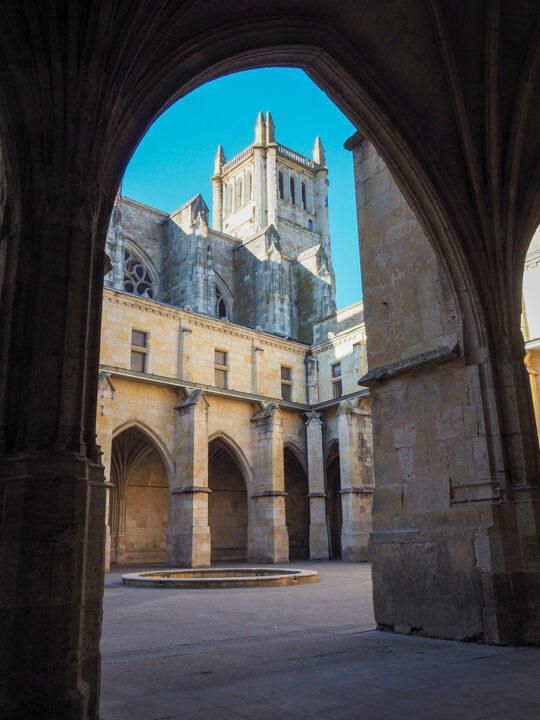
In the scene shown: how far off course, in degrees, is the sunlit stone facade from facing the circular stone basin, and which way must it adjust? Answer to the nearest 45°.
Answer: approximately 45° to its right

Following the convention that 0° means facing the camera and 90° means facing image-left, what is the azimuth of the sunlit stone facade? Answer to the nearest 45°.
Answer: approximately 315°

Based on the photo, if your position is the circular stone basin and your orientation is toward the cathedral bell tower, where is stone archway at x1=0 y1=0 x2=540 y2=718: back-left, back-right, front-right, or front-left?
back-right
